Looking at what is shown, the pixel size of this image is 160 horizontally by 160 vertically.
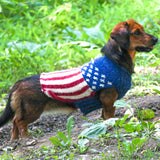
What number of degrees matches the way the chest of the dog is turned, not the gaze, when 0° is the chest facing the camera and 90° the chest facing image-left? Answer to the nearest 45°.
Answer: approximately 270°

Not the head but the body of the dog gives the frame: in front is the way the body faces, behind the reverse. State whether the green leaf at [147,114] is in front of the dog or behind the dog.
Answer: in front

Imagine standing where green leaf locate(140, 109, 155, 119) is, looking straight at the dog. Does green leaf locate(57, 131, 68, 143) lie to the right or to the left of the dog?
left

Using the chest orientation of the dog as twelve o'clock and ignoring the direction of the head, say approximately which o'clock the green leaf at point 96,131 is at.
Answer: The green leaf is roughly at 3 o'clock from the dog.

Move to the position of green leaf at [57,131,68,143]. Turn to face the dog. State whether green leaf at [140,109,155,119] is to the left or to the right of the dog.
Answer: right

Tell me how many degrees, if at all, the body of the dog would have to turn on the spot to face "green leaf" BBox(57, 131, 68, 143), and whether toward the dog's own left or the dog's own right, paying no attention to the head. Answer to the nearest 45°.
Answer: approximately 90° to the dog's own right
